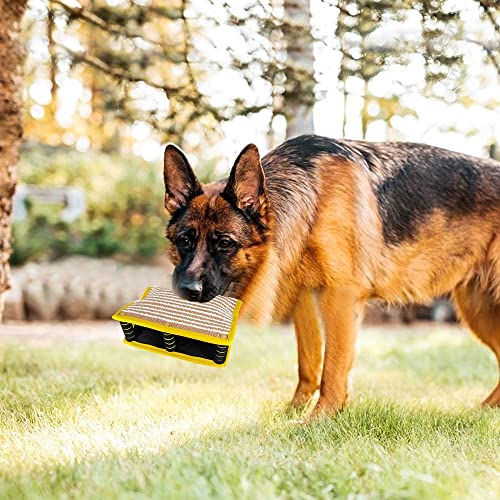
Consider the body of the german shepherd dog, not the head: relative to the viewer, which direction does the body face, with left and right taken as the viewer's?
facing to the left of the viewer

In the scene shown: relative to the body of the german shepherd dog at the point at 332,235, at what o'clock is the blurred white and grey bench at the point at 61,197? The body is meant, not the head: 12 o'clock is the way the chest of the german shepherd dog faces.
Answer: The blurred white and grey bench is roughly at 2 o'clock from the german shepherd dog.
